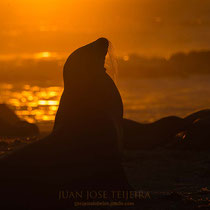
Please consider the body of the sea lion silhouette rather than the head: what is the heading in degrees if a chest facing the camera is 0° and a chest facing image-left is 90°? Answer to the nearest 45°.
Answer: approximately 270°
